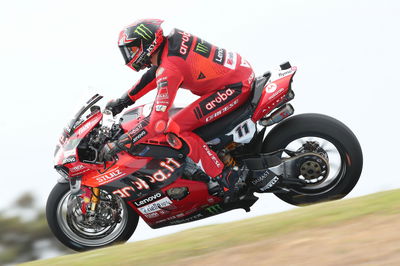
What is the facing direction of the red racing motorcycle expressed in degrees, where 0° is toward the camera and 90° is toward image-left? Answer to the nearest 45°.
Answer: approximately 90°

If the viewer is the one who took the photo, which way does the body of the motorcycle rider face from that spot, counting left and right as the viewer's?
facing to the left of the viewer
